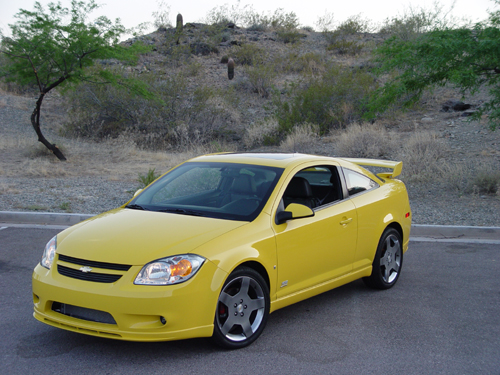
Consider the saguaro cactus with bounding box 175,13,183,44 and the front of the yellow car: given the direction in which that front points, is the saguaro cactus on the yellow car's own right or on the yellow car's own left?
on the yellow car's own right

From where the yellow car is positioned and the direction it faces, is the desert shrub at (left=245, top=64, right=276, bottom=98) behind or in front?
behind

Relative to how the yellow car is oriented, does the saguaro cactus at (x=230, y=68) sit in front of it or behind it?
behind

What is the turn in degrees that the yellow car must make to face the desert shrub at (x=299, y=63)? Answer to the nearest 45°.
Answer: approximately 135° to its right

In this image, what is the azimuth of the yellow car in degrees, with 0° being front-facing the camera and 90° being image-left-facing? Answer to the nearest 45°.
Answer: approximately 45°

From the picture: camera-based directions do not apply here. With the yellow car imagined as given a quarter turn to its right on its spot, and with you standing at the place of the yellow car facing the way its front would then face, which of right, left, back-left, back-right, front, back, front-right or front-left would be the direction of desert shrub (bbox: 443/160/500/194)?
right

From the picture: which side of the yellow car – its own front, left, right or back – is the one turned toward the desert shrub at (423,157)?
back

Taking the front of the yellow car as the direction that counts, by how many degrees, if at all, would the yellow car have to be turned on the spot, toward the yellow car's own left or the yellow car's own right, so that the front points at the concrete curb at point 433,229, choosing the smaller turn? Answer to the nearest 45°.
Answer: approximately 180°

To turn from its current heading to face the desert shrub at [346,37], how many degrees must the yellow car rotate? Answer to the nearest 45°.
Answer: approximately 135° to its right

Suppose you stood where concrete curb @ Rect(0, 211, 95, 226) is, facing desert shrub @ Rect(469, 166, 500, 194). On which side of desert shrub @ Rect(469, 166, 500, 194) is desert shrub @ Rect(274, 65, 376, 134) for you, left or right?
left

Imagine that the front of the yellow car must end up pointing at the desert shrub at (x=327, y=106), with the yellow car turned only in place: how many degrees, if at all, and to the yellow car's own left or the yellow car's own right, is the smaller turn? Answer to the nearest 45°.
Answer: approximately 135° to the yellow car's own right

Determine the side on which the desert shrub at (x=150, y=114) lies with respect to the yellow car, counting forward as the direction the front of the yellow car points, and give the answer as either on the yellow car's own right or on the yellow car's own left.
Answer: on the yellow car's own right

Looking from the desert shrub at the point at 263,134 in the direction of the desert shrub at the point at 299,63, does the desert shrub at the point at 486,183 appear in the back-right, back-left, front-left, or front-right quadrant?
back-right

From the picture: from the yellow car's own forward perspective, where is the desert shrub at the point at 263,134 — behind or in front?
behind
